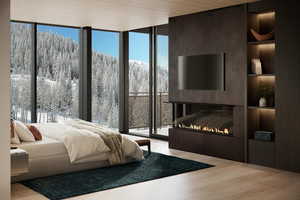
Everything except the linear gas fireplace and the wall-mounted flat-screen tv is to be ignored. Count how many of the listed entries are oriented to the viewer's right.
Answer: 0

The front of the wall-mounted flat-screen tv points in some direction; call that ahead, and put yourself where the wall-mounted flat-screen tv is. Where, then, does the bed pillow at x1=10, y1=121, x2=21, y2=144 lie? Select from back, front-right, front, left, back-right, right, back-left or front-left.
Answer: front

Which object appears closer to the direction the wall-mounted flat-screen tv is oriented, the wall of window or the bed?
the bed

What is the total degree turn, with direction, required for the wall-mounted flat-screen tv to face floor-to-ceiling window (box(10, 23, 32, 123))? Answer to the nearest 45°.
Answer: approximately 45° to its right

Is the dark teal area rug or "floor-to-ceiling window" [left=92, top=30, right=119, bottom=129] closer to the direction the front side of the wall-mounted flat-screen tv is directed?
the dark teal area rug

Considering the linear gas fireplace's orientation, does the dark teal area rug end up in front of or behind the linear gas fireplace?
in front

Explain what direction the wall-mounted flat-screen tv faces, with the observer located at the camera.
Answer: facing the viewer and to the left of the viewer

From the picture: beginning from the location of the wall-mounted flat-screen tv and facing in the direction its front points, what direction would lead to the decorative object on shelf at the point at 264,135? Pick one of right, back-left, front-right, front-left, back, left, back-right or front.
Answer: left

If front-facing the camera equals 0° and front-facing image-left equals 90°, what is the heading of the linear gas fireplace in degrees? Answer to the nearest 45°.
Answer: approximately 45°

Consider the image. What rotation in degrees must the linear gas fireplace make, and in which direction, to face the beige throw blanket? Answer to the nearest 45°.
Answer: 0° — it already faces it

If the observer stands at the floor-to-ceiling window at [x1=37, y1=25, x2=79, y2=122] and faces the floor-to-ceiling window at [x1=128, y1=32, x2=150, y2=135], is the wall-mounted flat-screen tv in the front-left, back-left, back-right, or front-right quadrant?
front-right

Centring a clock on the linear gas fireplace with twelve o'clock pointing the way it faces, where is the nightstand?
The nightstand is roughly at 12 o'clock from the linear gas fireplace.

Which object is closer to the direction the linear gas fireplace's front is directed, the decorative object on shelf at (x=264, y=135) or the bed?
the bed

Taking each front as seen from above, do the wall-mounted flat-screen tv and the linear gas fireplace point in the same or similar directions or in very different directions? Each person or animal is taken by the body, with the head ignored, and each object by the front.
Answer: same or similar directions

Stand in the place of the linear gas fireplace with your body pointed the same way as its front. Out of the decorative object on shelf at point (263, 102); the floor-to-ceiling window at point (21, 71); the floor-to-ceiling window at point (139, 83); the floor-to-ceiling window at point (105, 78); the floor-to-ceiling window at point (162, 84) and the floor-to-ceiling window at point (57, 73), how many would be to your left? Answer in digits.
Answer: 1

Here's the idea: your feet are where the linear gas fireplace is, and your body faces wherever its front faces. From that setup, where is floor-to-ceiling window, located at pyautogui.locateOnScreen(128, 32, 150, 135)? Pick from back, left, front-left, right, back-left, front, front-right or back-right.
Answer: right

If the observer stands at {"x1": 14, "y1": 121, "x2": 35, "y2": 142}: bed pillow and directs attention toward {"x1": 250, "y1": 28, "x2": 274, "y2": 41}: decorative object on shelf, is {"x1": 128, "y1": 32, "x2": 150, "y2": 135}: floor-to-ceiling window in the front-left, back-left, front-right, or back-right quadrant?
front-left

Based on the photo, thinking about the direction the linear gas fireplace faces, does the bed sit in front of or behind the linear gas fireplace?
in front

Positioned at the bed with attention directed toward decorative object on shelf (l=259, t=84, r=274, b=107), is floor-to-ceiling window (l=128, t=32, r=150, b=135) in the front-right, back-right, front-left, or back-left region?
front-left
